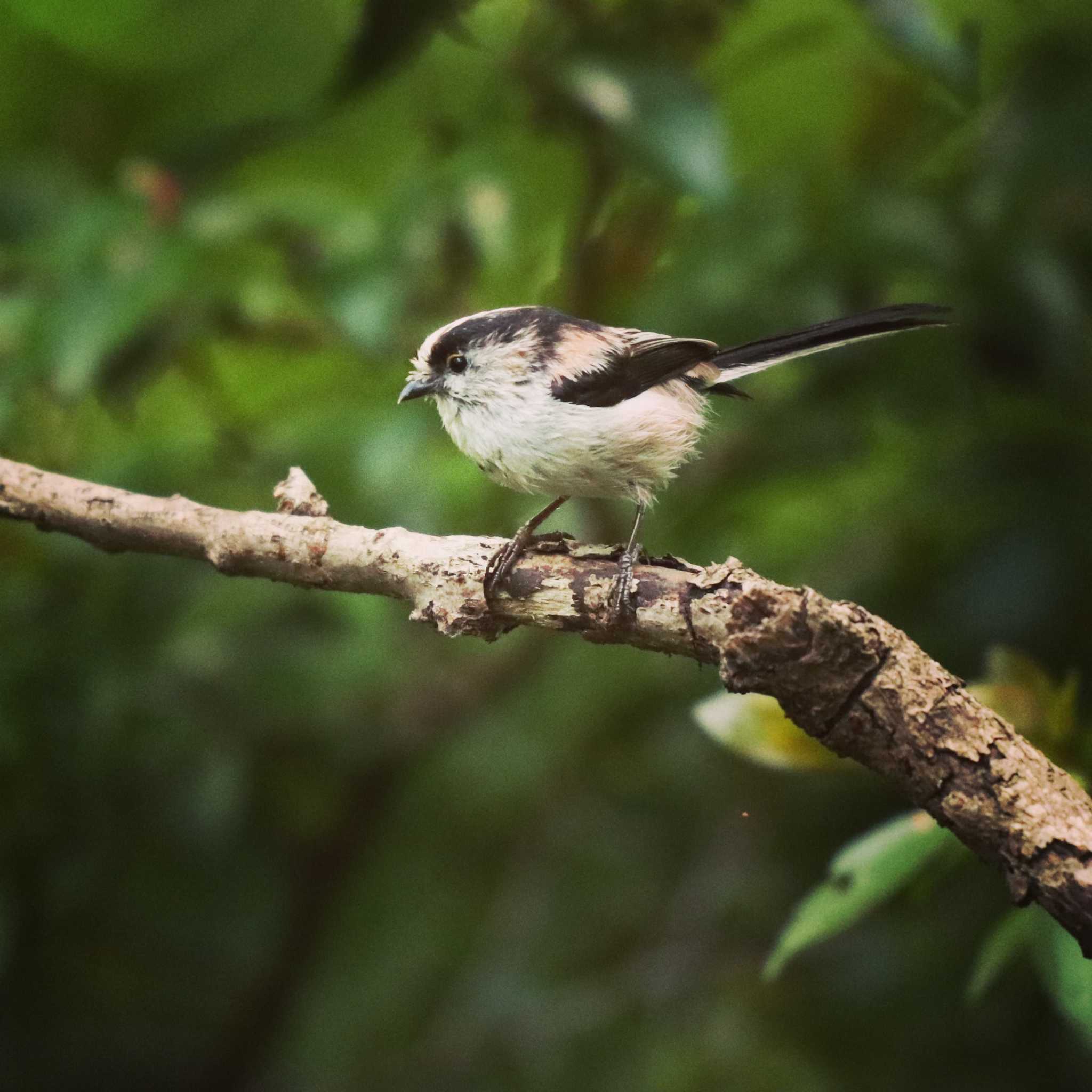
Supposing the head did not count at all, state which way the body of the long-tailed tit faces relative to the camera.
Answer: to the viewer's left

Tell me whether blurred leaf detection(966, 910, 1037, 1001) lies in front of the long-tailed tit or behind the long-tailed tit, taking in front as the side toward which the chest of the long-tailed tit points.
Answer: behind

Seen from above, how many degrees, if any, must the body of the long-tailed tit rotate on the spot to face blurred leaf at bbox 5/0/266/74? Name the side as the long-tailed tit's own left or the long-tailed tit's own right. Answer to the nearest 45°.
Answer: approximately 45° to the long-tailed tit's own right
